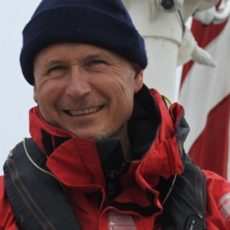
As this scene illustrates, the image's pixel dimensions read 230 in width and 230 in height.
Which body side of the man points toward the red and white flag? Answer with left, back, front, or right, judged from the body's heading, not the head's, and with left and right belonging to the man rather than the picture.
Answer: back

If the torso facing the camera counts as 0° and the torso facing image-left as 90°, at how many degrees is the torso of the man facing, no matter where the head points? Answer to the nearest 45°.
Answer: approximately 0°
